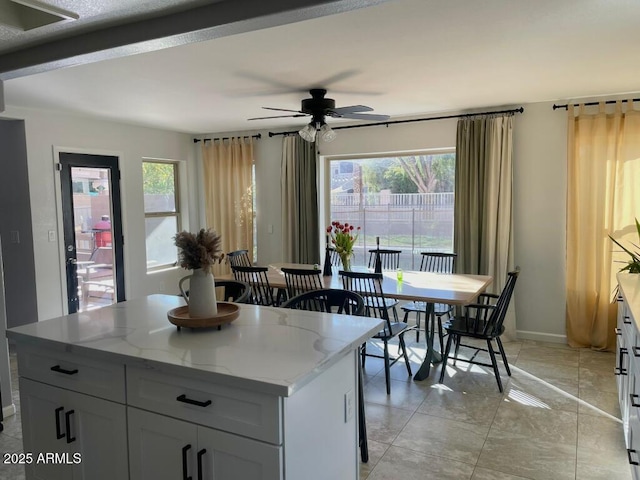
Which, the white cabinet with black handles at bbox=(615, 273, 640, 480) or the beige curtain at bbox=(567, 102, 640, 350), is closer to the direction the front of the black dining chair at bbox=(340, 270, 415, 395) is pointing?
the beige curtain

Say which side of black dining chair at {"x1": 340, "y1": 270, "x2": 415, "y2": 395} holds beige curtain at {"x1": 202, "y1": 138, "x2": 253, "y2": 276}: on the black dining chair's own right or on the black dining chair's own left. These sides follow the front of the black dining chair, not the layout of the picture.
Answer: on the black dining chair's own left

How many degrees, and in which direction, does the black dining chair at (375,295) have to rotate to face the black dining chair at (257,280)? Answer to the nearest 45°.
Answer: approximately 135° to its left

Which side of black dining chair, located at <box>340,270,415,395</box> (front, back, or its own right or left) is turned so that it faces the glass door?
left

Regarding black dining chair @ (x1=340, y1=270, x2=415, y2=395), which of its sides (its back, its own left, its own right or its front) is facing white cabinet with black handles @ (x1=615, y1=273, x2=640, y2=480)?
right

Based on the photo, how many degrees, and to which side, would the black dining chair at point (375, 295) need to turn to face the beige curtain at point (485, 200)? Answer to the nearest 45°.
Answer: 0° — it already faces it

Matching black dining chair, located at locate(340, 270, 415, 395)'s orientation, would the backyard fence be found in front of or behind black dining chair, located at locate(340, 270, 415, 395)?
in front

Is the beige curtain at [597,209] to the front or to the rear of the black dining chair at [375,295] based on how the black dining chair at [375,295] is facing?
to the front

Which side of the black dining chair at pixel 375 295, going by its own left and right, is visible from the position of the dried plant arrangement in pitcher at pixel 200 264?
back

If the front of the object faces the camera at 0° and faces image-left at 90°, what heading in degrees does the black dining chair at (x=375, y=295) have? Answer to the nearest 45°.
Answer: approximately 225°

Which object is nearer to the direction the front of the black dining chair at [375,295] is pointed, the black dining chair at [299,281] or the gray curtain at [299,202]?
the gray curtain

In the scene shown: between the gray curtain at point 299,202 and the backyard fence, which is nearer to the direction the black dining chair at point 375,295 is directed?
the backyard fence
